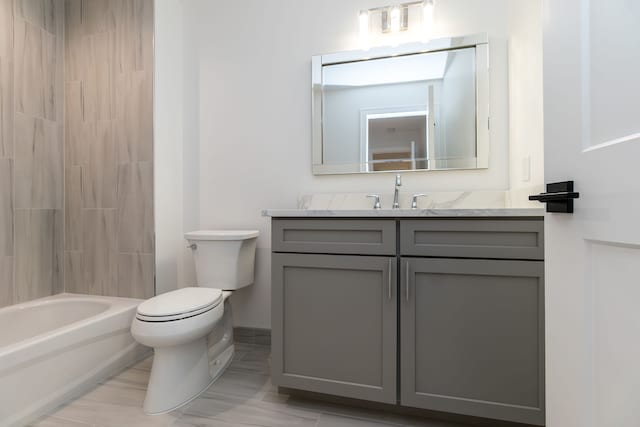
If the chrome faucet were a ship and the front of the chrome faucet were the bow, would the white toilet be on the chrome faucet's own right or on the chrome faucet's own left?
on the chrome faucet's own right

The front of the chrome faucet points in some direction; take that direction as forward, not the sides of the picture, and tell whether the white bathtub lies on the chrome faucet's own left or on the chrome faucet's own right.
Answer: on the chrome faucet's own right

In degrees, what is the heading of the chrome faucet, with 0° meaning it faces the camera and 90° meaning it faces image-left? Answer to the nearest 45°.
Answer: approximately 0°

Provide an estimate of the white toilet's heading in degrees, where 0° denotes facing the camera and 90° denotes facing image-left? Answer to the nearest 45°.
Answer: approximately 45°

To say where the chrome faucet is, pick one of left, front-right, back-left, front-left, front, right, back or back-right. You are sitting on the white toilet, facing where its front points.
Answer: back-left

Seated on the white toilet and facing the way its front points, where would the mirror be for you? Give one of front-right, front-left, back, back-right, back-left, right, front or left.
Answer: back-left

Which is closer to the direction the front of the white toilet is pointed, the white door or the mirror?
the white door
